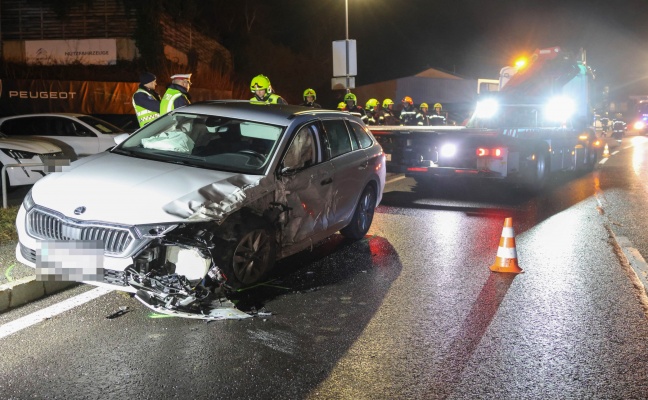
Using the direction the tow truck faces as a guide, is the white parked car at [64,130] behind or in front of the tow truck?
behind

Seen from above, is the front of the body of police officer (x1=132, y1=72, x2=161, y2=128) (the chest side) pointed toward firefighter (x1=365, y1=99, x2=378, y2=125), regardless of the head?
no

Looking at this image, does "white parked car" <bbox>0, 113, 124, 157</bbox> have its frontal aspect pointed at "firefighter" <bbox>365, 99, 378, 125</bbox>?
no

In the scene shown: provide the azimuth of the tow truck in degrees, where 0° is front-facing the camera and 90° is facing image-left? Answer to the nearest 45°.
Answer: approximately 225°

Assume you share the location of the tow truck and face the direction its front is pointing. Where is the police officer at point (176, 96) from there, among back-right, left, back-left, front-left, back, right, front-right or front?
back

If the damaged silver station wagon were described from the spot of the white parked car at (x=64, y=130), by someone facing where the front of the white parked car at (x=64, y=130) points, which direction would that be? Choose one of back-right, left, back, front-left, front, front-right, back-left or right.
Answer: front-right

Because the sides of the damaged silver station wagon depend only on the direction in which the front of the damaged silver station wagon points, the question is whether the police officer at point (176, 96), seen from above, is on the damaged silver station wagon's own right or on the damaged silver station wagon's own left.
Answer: on the damaged silver station wagon's own right

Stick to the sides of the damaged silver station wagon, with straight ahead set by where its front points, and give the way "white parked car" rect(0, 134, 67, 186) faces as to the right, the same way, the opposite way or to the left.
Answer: to the left

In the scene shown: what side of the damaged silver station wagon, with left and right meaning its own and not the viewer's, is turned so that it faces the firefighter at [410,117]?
back

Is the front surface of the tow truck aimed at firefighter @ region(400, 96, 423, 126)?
no

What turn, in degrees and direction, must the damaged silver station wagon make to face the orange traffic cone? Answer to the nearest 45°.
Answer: approximately 135° to its left
